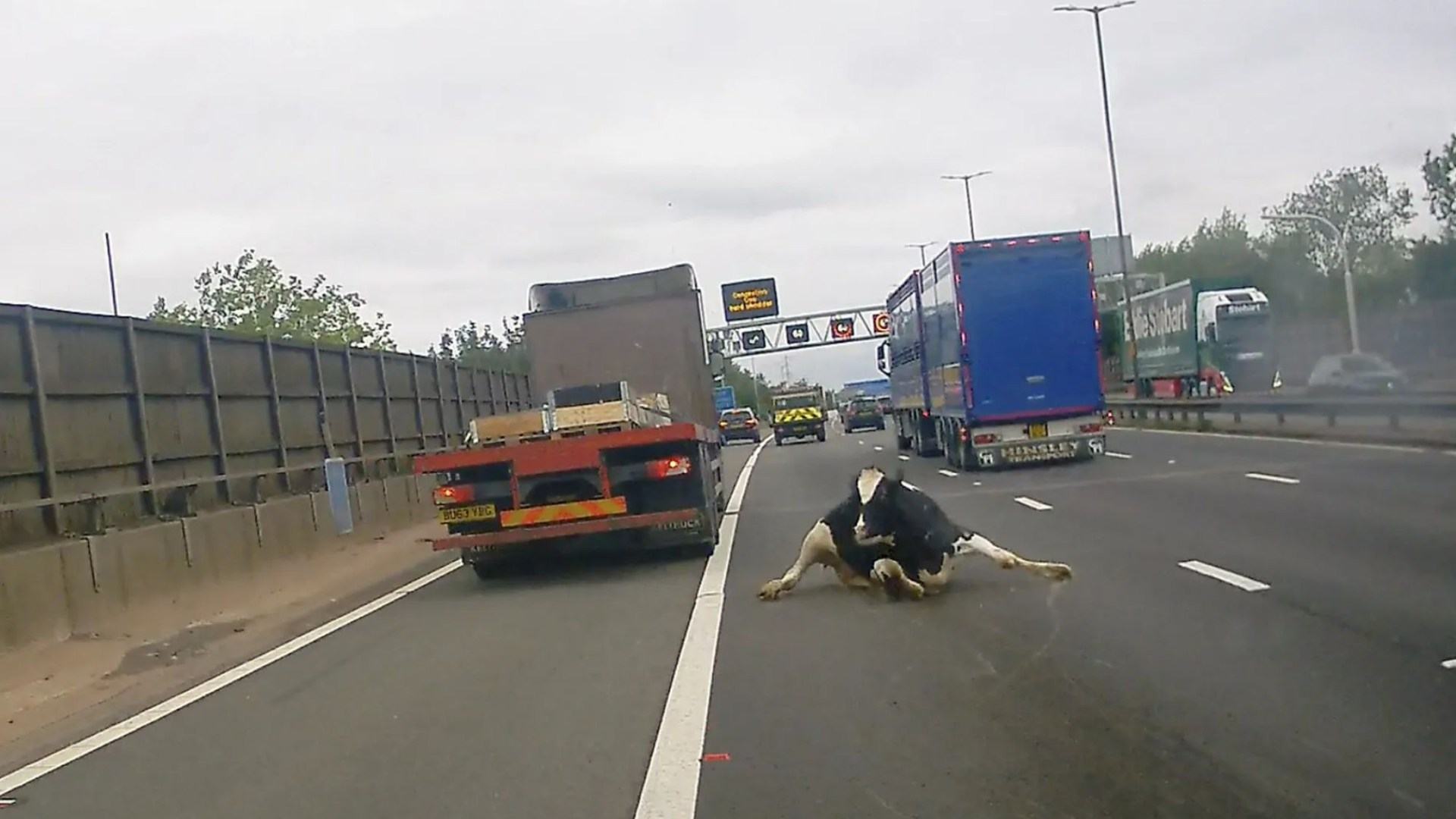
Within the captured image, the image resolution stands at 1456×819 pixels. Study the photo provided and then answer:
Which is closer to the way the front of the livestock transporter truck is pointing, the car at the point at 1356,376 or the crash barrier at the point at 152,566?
the car

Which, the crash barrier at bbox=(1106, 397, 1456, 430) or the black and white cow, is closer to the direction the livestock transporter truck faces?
the crash barrier

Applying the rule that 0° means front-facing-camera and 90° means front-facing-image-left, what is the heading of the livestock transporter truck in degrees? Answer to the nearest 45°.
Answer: approximately 180°

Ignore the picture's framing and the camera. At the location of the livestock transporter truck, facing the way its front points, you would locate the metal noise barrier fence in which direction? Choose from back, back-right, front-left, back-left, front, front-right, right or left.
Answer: back-left

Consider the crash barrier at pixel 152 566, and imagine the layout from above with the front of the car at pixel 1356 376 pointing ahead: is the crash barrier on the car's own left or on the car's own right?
on the car's own right

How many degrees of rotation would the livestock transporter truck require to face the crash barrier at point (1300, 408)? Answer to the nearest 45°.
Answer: approximately 45° to its right

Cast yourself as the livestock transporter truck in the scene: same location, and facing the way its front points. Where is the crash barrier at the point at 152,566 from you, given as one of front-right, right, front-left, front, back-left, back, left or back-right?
back-left

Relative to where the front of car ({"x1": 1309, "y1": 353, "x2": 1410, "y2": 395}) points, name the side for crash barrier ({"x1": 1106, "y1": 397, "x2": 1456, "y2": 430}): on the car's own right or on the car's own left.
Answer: on the car's own right

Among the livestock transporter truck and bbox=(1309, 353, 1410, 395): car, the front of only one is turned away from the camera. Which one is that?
the livestock transporter truck

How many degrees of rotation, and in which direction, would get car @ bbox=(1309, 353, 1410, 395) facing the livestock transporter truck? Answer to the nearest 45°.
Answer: approximately 45° to its right

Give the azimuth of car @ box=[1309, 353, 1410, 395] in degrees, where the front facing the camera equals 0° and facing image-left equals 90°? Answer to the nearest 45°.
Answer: approximately 315°

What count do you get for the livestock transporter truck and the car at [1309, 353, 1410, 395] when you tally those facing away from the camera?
1

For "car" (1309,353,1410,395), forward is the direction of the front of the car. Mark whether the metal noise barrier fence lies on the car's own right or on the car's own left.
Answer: on the car's own right

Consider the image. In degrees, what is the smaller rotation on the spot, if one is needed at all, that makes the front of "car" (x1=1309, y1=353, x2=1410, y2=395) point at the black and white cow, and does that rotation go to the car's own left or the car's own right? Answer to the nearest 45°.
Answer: approximately 45° to the car's own right

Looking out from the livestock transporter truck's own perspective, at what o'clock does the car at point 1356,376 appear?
The car is roughly at 1 o'clock from the livestock transporter truck.
